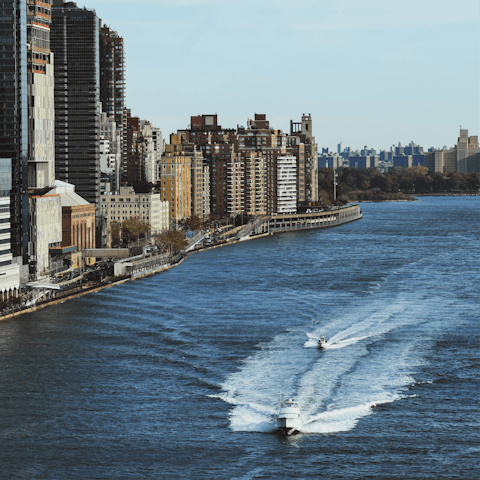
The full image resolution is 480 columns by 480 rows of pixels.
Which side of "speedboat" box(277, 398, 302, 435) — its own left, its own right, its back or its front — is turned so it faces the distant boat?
back

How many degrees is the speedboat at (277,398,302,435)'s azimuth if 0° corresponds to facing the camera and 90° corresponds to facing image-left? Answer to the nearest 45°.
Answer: approximately 0°
